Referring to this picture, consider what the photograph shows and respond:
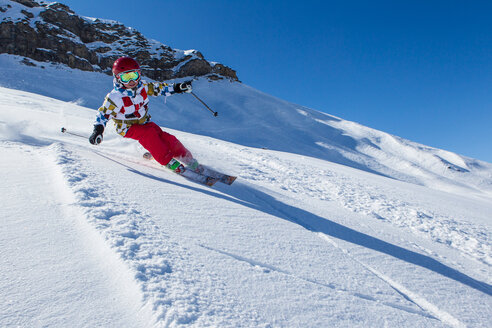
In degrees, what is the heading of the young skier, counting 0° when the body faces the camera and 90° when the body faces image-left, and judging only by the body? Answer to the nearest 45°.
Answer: approximately 315°
